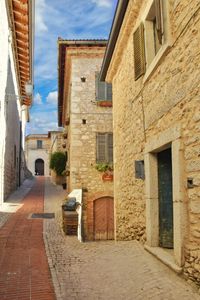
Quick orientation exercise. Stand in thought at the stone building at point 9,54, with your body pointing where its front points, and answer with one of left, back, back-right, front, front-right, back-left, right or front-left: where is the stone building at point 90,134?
front

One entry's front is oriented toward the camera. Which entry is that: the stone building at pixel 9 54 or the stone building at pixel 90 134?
the stone building at pixel 90 134

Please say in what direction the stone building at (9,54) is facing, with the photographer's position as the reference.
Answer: facing to the right of the viewer

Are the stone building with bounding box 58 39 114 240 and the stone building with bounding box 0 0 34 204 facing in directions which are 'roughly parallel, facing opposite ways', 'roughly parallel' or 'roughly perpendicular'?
roughly perpendicular

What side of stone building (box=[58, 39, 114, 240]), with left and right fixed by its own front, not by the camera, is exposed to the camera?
front

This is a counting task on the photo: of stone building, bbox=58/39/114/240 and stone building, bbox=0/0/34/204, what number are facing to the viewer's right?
1

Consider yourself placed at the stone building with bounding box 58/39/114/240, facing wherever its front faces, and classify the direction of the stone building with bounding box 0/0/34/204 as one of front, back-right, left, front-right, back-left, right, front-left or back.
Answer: right

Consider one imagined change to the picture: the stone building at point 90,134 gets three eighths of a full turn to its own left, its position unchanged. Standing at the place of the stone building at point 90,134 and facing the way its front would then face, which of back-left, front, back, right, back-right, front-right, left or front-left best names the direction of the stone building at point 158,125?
back-right

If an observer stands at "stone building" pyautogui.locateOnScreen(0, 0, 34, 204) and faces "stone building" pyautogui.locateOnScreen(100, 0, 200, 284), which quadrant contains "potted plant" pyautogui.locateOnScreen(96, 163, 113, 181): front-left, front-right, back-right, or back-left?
front-left
